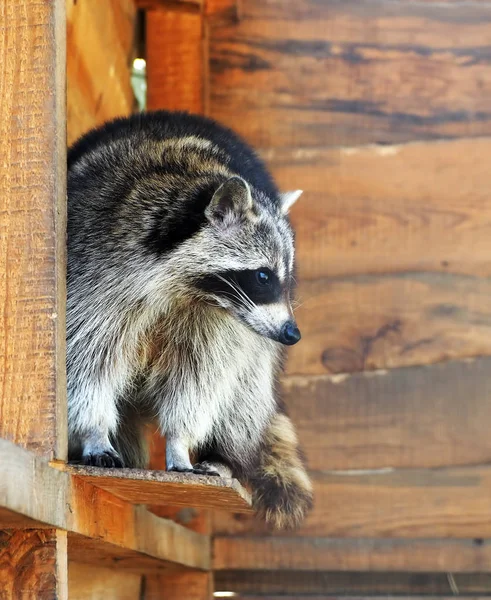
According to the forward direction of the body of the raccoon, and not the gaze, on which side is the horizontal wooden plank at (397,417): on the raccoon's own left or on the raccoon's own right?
on the raccoon's own left

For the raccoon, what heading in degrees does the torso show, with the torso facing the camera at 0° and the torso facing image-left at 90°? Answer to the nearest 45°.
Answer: approximately 315°

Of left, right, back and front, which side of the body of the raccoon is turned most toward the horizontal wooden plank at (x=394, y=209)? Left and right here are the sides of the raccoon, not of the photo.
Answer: left

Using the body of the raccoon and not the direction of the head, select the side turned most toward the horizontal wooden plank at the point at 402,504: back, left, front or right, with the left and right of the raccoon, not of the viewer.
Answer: left

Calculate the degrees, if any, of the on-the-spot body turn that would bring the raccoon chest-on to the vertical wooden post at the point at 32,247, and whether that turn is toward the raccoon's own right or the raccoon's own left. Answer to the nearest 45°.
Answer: approximately 90° to the raccoon's own right
